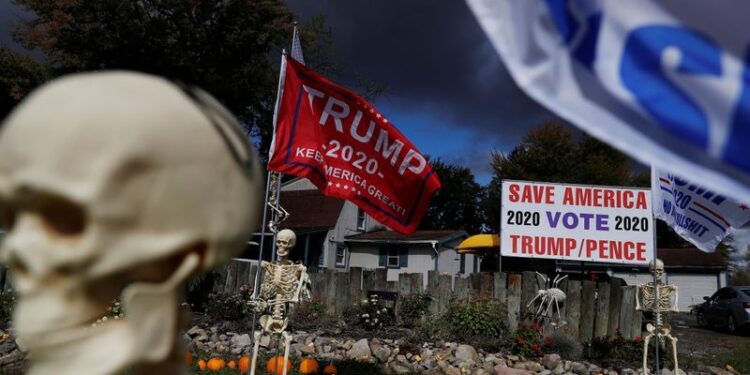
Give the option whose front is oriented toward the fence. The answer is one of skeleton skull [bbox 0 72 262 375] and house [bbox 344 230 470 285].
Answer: the house

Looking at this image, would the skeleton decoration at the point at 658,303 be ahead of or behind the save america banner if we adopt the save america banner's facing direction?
ahead

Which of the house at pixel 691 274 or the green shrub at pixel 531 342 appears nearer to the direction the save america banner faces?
the green shrub

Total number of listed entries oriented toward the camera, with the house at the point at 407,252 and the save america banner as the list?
2

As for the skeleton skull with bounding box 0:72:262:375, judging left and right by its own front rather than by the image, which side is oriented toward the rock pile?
back

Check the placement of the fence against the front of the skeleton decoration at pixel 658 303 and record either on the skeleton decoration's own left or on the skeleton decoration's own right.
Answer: on the skeleton decoration's own right

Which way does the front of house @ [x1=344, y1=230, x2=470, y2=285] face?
toward the camera

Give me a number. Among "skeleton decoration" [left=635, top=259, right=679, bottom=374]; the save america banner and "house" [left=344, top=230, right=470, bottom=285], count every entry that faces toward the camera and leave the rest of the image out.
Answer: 3

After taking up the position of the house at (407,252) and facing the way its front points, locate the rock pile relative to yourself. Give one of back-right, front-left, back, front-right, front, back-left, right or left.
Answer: front

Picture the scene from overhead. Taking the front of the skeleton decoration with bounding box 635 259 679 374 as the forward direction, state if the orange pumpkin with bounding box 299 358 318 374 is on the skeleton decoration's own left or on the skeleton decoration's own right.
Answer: on the skeleton decoration's own right

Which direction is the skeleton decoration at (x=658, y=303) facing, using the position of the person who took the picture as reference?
facing the viewer

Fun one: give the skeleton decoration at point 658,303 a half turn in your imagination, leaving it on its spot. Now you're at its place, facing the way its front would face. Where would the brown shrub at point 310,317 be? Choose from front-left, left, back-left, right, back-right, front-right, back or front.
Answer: left

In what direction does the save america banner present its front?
toward the camera
